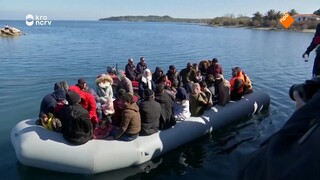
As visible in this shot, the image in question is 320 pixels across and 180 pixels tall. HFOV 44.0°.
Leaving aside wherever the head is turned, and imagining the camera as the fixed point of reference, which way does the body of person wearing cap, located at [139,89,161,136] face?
away from the camera

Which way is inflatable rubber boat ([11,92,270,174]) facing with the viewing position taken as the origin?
facing the viewer and to the left of the viewer

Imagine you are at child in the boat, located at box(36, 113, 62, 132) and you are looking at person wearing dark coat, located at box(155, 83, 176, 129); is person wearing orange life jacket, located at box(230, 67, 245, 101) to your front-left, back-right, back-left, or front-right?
front-left

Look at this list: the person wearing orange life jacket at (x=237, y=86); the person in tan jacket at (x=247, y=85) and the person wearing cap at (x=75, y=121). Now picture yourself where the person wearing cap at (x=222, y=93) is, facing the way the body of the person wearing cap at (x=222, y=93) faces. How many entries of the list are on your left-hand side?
1

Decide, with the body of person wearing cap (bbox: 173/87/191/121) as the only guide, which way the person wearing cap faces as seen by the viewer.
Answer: away from the camera

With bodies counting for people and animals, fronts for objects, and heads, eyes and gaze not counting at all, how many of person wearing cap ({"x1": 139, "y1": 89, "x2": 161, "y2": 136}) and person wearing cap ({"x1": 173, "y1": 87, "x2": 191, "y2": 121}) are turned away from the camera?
2

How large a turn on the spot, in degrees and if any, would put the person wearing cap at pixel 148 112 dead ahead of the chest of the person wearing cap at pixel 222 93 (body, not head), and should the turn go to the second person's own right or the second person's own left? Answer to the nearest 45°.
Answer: approximately 90° to the second person's own left
